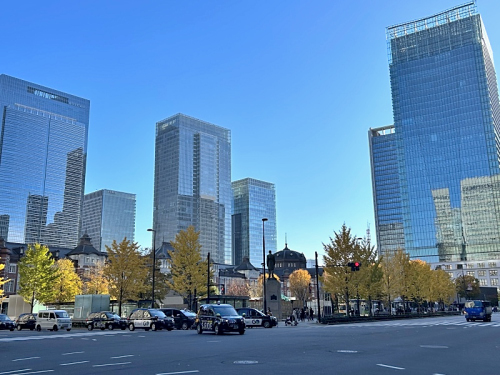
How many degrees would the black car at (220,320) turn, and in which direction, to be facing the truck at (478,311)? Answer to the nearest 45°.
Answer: approximately 90° to its left

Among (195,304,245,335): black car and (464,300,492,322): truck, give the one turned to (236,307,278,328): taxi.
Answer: the truck

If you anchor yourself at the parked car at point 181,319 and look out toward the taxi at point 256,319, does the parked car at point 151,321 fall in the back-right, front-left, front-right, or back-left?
back-right

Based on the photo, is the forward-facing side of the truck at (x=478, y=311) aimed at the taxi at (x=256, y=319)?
no

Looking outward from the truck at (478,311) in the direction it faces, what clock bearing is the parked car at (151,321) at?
The parked car is roughly at 12 o'clock from the truck.

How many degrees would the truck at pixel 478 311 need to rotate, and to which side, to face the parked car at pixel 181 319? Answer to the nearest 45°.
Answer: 0° — it already faces it

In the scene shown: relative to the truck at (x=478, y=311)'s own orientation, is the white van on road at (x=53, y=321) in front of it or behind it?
in front

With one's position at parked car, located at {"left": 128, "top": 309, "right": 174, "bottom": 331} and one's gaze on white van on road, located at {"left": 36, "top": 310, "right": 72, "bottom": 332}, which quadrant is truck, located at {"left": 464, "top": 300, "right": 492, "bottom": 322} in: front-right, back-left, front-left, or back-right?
back-right

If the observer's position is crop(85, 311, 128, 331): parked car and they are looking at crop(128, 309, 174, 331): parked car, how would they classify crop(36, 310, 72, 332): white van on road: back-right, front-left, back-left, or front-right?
back-right
